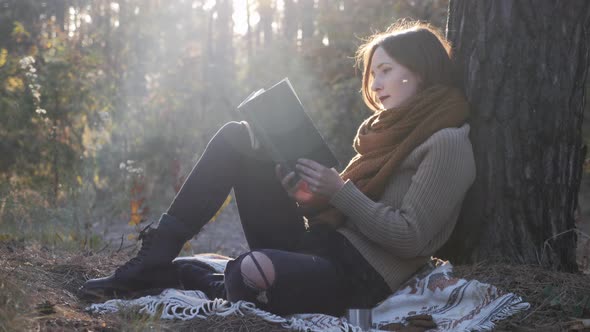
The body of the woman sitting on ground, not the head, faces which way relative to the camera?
to the viewer's left

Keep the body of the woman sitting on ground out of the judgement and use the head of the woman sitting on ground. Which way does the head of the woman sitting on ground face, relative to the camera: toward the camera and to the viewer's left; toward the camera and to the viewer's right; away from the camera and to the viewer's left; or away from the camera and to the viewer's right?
toward the camera and to the viewer's left

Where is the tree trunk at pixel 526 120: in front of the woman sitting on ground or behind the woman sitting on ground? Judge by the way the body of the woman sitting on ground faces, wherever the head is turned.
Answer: behind
